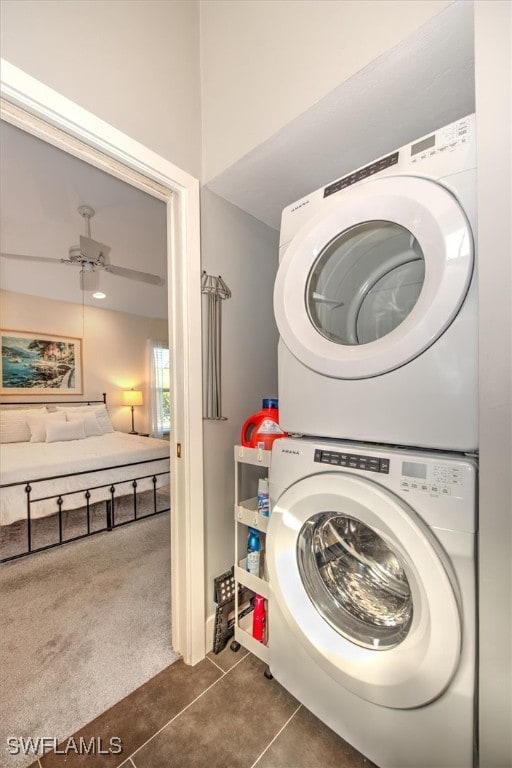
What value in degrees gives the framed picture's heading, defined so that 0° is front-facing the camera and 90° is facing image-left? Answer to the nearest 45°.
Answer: approximately 315°

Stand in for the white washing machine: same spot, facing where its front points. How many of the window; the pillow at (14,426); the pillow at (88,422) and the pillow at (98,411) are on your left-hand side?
0

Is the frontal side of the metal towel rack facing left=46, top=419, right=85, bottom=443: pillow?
no

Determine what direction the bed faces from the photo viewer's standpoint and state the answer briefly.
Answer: facing the viewer and to the right of the viewer

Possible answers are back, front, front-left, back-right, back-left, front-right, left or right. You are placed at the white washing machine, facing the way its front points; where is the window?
right

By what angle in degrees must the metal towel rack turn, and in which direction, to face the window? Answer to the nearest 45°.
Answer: approximately 135° to its left

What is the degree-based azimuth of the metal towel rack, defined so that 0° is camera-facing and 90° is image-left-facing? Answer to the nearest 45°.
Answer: approximately 315°

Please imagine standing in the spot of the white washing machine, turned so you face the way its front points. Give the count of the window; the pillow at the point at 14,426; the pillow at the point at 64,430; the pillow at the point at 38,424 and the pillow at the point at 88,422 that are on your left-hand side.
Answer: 0

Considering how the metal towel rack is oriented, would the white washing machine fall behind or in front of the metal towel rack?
in front

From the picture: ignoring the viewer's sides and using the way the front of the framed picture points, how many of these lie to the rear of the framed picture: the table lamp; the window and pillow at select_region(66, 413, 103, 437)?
0

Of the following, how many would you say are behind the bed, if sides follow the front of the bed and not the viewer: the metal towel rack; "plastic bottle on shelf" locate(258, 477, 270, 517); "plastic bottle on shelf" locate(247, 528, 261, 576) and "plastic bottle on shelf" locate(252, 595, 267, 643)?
0

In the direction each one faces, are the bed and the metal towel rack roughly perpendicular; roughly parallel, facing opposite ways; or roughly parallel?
roughly parallel

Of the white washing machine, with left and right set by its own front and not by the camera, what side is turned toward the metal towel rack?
right

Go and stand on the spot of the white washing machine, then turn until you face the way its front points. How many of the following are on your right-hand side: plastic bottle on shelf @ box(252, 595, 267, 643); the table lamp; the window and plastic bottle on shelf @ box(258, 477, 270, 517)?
4

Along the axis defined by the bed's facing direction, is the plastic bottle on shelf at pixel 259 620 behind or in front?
in front

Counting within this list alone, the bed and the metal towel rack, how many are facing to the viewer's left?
0

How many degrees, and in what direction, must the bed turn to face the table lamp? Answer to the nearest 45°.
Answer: approximately 135° to its left
